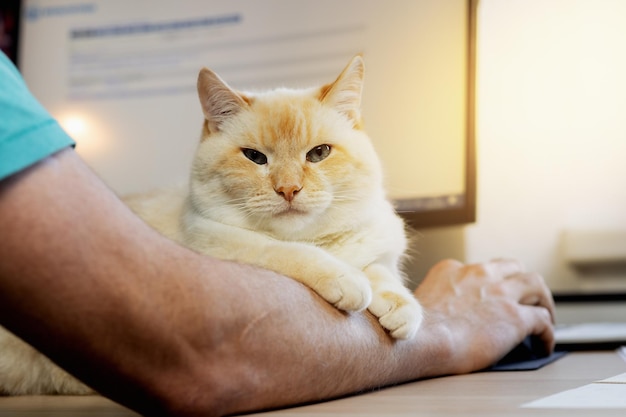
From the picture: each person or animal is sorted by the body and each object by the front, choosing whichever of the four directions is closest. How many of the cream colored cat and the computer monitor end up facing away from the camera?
0

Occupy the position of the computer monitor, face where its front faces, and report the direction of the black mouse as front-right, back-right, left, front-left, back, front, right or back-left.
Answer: left

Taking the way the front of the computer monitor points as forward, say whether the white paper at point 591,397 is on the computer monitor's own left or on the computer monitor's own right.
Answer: on the computer monitor's own left

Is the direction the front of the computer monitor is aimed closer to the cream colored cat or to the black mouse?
the cream colored cat

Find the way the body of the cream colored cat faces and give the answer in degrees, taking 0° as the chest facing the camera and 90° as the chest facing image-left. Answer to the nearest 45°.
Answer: approximately 315°

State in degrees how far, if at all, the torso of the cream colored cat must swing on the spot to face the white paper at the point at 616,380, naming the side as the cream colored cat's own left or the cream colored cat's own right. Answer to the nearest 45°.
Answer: approximately 45° to the cream colored cat's own left

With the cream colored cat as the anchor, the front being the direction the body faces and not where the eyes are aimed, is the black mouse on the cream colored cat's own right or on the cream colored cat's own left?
on the cream colored cat's own left
